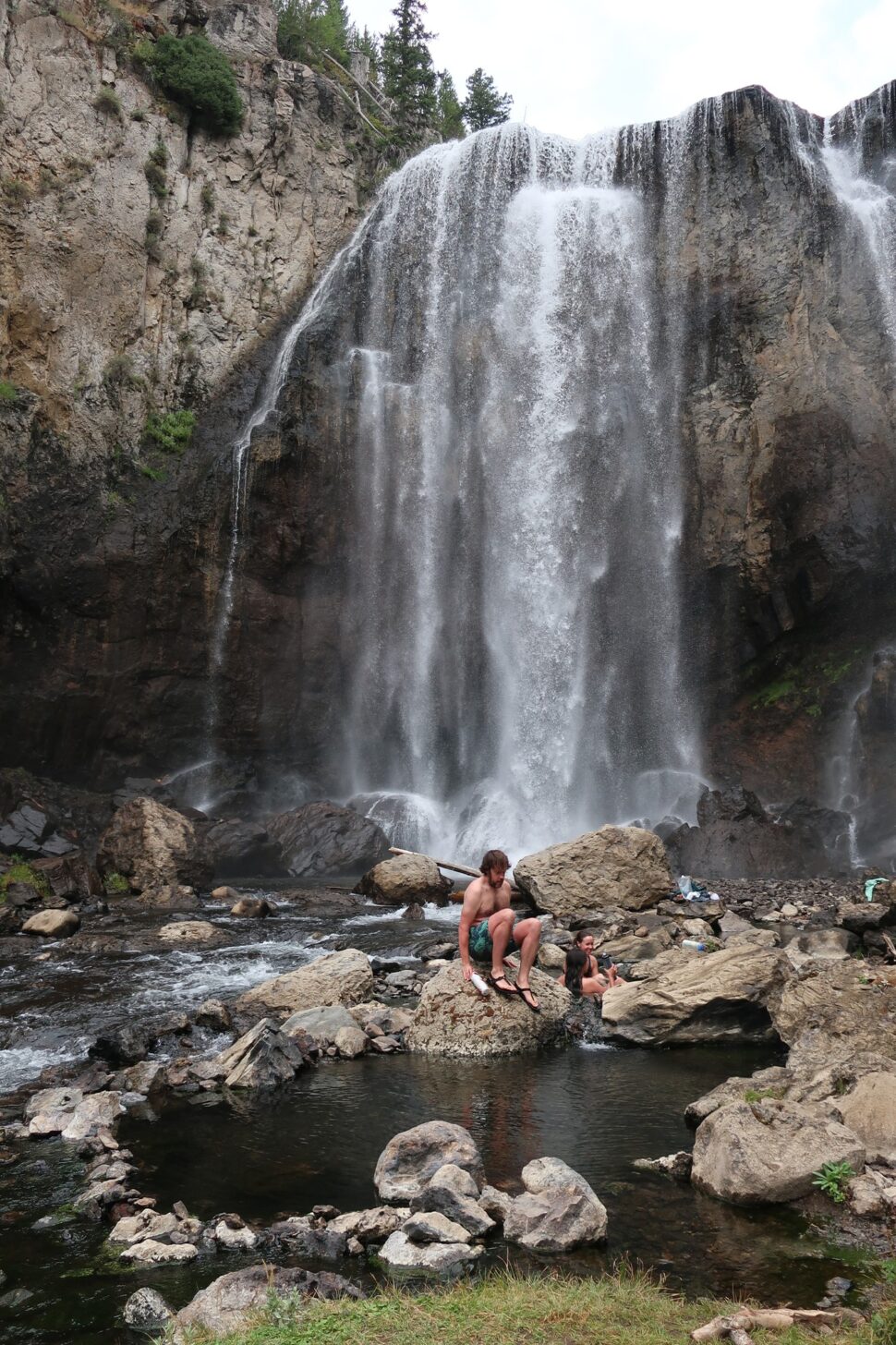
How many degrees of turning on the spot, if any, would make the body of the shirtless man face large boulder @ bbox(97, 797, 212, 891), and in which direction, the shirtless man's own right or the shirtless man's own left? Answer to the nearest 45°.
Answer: approximately 180°

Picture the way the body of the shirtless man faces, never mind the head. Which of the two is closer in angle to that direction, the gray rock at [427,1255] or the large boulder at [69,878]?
the gray rock

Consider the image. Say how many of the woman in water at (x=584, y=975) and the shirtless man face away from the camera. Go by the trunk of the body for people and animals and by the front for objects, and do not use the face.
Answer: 0

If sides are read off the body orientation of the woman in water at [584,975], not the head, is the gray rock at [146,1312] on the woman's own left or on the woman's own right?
on the woman's own right

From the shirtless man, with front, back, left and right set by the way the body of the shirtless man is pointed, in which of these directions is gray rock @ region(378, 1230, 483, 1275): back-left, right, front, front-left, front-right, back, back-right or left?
front-right

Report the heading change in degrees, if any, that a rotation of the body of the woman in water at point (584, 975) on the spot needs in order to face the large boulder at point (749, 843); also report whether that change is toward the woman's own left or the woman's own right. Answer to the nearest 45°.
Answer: approximately 90° to the woman's own left

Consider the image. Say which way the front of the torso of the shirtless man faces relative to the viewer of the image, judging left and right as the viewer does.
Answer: facing the viewer and to the right of the viewer

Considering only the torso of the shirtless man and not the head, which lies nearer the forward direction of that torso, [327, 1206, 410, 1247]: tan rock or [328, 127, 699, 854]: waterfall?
the tan rock

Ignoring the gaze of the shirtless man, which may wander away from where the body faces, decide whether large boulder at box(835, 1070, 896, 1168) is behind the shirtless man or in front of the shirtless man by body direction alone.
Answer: in front
